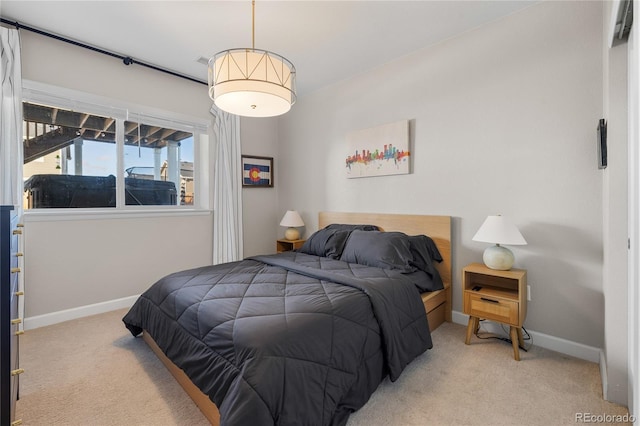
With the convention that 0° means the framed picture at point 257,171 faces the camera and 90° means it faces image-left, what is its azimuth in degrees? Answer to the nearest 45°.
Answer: approximately 315°

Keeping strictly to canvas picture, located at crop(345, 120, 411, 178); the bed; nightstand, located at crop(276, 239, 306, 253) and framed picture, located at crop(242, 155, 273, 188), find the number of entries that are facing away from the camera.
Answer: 0

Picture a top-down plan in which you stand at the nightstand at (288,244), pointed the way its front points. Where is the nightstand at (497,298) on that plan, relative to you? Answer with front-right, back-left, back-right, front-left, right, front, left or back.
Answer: left

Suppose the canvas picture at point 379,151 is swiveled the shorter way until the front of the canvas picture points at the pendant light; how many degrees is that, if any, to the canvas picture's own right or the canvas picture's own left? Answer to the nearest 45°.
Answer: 0° — it already faces it

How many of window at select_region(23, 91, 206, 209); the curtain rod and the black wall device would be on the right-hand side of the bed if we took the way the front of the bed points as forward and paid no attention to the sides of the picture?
2

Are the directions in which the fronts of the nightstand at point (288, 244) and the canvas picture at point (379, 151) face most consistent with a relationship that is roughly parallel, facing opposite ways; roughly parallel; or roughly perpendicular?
roughly parallel

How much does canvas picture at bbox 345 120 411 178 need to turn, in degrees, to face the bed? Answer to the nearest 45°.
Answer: approximately 45° to its left

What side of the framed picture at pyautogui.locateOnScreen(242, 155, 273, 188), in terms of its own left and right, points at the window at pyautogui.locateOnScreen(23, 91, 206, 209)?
right

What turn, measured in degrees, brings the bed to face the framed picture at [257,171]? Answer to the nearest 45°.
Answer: approximately 135° to its right

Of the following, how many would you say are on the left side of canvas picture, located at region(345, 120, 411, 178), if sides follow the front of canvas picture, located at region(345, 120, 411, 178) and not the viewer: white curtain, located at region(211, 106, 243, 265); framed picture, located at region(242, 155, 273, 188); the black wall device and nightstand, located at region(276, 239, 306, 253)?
1

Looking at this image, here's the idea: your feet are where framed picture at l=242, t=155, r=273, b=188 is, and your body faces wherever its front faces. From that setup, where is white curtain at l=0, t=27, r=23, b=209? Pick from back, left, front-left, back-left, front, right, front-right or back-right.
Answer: right

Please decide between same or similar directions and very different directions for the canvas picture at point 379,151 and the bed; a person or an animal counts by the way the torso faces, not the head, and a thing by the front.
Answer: same or similar directions

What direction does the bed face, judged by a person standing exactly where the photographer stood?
facing the viewer and to the left of the viewer
